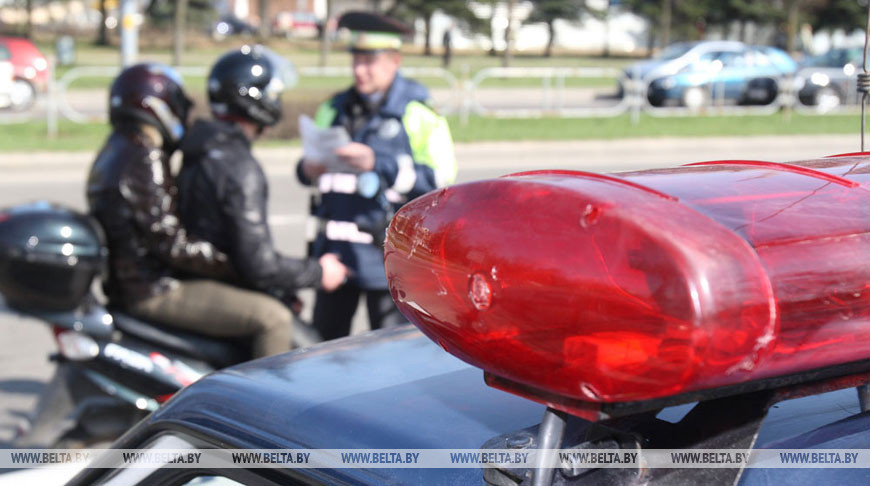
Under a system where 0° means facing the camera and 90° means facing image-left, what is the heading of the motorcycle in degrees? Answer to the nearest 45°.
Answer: approximately 270°

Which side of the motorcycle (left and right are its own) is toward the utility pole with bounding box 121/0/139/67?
left

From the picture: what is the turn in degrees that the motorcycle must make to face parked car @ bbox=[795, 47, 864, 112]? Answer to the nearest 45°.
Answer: approximately 45° to its left

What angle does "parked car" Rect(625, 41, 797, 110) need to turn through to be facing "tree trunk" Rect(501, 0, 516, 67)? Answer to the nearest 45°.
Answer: approximately 45° to its right

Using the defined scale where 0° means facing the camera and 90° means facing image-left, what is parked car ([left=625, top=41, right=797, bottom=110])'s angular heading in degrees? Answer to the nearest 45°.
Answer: approximately 90°

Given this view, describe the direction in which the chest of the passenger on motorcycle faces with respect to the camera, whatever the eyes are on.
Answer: to the viewer's right

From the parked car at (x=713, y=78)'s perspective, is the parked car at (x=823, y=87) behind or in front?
behind

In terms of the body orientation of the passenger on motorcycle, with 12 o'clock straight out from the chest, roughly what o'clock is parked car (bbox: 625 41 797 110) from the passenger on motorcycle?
The parked car is roughly at 10 o'clock from the passenger on motorcycle.

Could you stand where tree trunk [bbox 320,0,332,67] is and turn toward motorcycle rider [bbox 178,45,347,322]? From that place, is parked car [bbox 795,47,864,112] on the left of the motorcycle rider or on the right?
left

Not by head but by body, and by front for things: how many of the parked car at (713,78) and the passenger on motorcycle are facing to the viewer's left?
1

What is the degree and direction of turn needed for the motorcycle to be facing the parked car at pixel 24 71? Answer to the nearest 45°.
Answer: approximately 90° to its left

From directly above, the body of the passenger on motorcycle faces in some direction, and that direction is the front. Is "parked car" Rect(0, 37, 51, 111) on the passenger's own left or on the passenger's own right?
on the passenger's own left

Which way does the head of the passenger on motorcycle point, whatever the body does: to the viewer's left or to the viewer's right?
to the viewer's right
